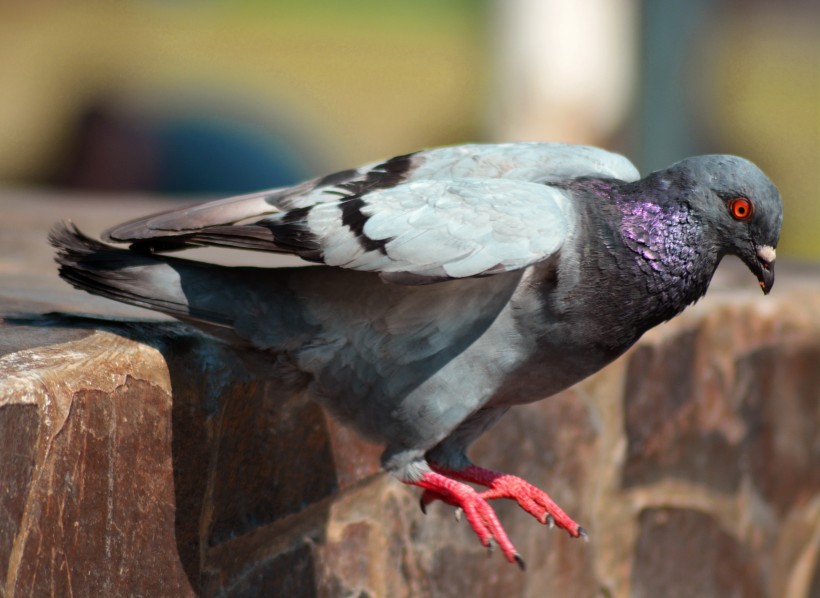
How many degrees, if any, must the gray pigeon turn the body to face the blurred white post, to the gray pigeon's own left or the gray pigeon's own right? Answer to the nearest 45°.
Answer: approximately 90° to the gray pigeon's own left

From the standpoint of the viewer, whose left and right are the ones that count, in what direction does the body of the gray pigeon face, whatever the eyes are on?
facing to the right of the viewer
